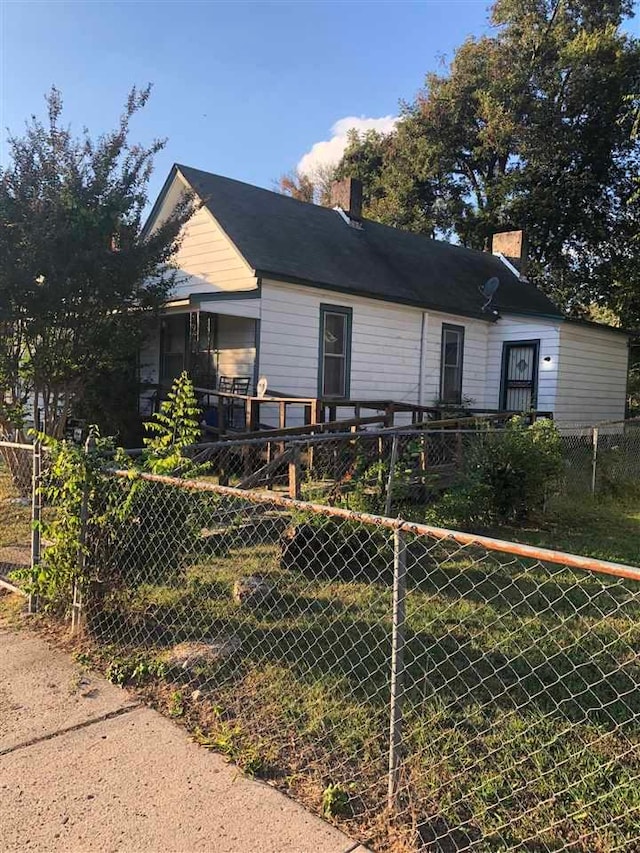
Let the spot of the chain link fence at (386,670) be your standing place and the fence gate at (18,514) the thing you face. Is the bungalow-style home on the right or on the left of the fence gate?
right

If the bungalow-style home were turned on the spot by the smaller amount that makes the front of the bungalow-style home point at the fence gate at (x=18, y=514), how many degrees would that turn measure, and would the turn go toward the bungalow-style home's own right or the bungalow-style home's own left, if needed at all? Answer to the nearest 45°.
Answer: approximately 45° to the bungalow-style home's own left

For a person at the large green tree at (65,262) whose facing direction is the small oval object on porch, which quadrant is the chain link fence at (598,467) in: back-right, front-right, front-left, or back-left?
front-right

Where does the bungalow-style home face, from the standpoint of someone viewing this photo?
facing the viewer and to the left of the viewer

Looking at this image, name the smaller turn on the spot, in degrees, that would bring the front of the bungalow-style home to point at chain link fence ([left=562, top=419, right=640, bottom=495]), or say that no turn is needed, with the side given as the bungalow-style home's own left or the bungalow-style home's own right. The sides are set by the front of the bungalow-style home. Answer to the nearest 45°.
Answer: approximately 90° to the bungalow-style home's own left

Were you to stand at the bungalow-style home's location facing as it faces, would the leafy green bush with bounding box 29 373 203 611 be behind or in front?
in front

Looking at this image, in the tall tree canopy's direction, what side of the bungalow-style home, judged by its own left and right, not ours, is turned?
back

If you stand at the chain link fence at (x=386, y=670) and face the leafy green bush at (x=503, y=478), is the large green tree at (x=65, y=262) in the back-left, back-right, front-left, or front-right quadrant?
front-left

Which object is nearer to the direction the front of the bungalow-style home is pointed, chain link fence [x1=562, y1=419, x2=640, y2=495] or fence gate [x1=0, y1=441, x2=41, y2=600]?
the fence gate

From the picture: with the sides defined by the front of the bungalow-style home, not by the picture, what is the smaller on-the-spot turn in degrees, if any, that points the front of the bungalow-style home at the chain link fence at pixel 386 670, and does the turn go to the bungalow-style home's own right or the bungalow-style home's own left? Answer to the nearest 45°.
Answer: approximately 45° to the bungalow-style home's own left
